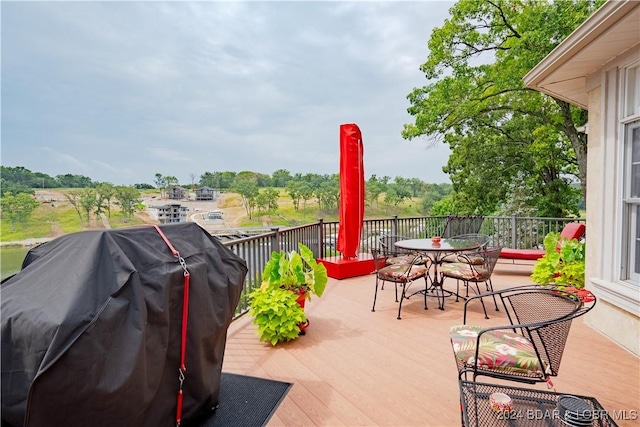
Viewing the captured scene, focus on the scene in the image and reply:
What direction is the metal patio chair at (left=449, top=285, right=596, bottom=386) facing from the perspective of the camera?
to the viewer's left

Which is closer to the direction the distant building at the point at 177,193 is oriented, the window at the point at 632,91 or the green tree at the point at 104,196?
the window

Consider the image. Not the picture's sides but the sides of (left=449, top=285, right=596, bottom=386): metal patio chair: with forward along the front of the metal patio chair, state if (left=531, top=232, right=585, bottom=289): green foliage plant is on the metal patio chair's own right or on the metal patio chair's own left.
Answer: on the metal patio chair's own right

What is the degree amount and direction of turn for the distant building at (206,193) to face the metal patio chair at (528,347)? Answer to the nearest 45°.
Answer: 0° — it already faces it

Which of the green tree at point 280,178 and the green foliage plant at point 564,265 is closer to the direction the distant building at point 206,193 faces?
the green foliage plant

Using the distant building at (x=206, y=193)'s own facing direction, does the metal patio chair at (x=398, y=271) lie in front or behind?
in front

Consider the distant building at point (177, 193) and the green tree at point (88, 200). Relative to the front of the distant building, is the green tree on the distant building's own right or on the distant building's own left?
on the distant building's own right

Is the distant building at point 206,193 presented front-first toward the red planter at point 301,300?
yes

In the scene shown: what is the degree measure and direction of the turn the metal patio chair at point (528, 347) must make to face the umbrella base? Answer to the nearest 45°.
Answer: approximately 45° to its right
